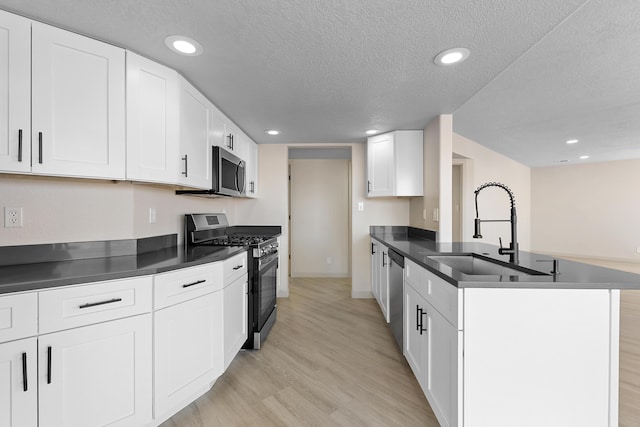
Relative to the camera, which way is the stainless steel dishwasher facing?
to the viewer's left

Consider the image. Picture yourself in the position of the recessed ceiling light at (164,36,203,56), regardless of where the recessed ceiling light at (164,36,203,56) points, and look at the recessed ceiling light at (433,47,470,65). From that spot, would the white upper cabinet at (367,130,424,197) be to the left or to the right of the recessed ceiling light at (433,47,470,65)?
left

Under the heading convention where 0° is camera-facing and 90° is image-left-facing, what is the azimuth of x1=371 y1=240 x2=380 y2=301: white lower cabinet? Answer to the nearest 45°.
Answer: approximately 90°

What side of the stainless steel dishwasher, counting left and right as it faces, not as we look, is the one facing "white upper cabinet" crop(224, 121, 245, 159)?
front

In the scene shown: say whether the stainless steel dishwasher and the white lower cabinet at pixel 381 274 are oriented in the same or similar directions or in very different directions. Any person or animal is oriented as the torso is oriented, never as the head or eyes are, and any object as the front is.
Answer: same or similar directions

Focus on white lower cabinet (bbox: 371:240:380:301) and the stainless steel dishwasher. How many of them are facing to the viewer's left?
2

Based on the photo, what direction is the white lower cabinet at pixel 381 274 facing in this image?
to the viewer's left

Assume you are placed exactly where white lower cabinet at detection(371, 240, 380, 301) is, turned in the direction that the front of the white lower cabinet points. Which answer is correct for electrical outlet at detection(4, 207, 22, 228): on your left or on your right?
on your left

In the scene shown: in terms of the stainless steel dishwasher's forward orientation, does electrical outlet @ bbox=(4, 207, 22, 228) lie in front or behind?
in front

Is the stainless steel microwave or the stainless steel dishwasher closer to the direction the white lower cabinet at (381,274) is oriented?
the stainless steel microwave

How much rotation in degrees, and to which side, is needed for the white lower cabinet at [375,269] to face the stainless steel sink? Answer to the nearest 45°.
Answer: approximately 135° to its left

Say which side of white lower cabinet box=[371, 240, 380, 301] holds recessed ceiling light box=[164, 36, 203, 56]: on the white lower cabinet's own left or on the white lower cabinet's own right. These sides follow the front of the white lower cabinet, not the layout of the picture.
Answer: on the white lower cabinet's own left

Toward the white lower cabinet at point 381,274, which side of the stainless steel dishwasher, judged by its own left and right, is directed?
right

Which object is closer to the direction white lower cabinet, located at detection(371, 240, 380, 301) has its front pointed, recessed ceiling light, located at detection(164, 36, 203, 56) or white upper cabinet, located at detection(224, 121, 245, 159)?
the white upper cabinet

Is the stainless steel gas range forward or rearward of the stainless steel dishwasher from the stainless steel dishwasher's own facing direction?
forward

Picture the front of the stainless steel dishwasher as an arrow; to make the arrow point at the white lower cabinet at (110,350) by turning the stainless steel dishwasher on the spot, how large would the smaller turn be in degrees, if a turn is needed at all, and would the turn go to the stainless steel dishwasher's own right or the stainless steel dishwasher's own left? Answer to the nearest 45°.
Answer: approximately 45° to the stainless steel dishwasher's own left
